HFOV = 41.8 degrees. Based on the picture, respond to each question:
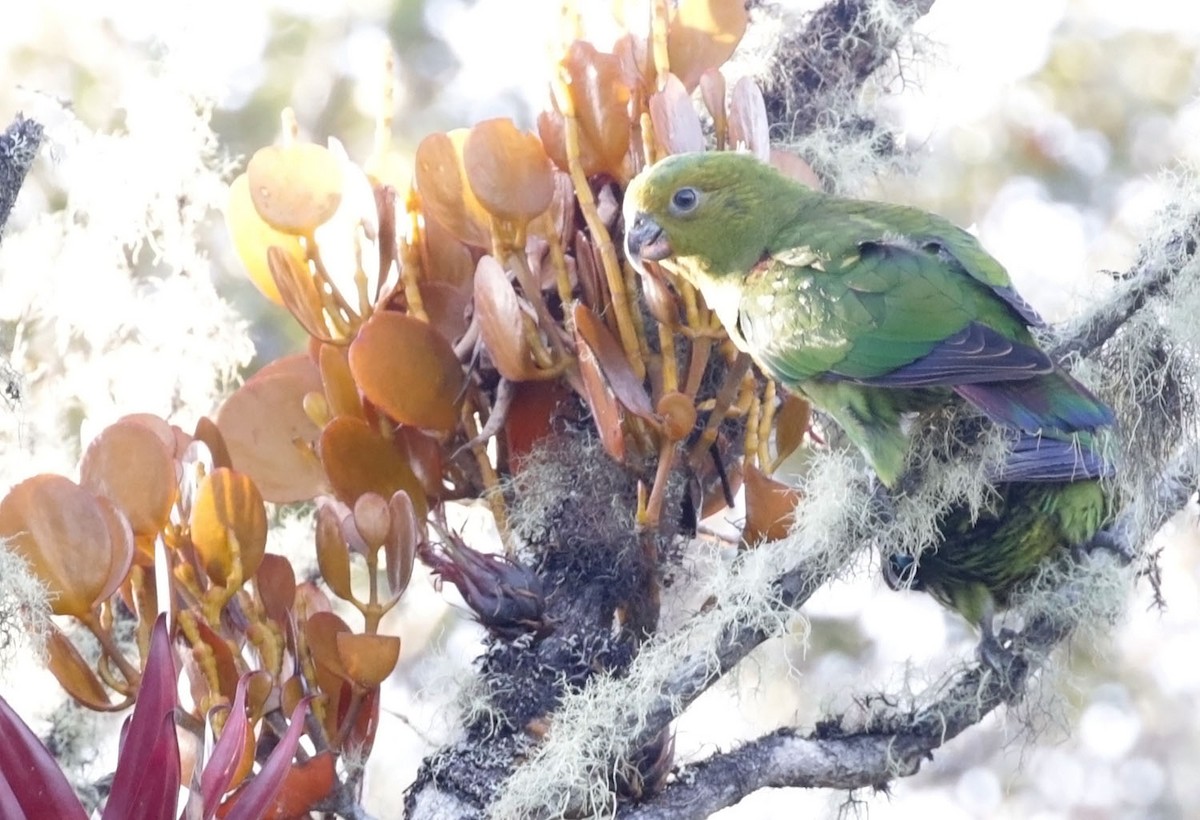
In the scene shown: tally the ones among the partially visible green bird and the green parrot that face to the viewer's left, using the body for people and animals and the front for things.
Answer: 2

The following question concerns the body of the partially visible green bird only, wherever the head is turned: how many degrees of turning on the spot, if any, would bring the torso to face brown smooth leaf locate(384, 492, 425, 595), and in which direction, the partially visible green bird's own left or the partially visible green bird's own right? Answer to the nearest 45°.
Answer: approximately 45° to the partially visible green bird's own left

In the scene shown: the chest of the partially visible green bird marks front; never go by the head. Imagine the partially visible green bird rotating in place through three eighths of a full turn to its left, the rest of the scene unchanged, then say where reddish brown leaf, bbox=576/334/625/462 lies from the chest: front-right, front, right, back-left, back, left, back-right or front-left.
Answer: right

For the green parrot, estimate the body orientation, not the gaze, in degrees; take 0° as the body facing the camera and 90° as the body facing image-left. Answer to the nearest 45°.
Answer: approximately 90°

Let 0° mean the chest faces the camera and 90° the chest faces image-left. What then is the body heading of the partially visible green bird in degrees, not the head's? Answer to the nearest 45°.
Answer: approximately 90°

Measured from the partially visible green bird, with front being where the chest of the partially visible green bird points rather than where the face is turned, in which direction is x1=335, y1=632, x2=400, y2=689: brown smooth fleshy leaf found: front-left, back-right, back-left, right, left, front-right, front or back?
front-left

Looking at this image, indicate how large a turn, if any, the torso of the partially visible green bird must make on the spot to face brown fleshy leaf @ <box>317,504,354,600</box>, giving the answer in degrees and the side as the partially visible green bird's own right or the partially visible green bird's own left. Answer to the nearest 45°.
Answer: approximately 45° to the partially visible green bird's own left

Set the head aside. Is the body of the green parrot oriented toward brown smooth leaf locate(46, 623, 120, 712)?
yes

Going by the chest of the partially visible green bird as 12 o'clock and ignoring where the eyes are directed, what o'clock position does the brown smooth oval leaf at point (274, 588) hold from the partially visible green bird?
The brown smooth oval leaf is roughly at 11 o'clock from the partially visible green bird.
